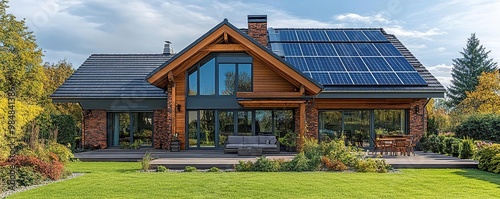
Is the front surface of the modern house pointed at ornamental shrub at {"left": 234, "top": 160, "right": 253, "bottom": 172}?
yes

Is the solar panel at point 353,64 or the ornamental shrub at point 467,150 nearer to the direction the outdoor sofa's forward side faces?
the ornamental shrub

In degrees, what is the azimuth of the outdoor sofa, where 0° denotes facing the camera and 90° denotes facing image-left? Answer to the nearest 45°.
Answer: approximately 0°

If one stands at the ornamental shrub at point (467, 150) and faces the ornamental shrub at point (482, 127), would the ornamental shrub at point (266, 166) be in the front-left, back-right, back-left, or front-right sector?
back-left

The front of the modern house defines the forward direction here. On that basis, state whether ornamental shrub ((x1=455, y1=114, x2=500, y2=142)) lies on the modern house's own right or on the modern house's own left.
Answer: on the modern house's own left

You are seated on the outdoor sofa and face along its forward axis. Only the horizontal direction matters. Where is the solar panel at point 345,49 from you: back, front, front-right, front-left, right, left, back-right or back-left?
back-left

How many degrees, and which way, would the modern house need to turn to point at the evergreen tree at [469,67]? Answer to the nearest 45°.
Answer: approximately 135° to its left
